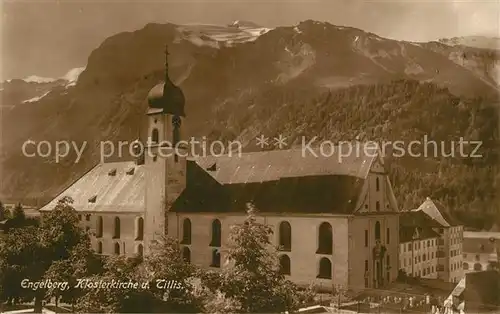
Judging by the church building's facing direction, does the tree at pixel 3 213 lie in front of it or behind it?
behind

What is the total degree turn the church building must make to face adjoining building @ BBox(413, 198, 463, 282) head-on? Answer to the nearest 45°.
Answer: approximately 45° to its left

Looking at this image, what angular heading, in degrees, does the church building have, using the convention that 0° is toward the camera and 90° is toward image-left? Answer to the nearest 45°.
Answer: approximately 315°

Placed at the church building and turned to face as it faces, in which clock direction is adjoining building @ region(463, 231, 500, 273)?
The adjoining building is roughly at 11 o'clock from the church building.

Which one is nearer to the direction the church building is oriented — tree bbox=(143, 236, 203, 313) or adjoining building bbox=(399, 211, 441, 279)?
the adjoining building

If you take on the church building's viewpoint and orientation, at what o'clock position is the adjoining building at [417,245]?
The adjoining building is roughly at 11 o'clock from the church building.

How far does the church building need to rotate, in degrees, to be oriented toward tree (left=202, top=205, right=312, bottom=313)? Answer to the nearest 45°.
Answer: approximately 45° to its right
